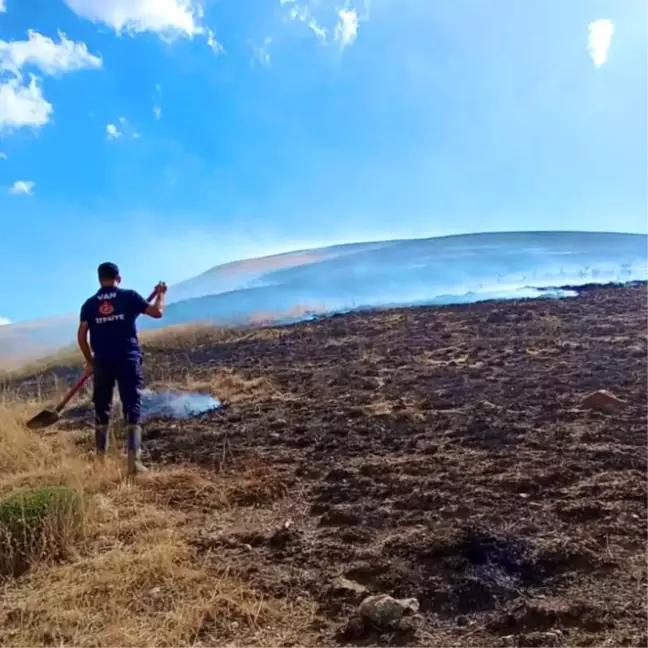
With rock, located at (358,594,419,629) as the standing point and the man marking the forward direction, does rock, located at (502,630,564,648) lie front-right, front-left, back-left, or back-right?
back-right

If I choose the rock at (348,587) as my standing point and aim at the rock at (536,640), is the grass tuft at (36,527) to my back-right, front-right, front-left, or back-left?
back-right

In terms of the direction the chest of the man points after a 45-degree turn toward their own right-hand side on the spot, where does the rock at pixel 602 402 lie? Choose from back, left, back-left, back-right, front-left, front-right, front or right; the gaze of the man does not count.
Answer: front-right

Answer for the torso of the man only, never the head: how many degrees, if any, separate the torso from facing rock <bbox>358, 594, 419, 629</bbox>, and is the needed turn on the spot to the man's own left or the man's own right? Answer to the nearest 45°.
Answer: approximately 180°

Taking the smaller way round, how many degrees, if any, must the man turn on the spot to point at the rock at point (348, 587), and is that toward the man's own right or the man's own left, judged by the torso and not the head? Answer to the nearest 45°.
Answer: approximately 180°

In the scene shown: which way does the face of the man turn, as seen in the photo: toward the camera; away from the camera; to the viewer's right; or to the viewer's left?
away from the camera

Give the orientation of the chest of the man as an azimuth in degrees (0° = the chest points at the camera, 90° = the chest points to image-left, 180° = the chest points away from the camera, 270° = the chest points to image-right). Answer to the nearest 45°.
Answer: approximately 180°

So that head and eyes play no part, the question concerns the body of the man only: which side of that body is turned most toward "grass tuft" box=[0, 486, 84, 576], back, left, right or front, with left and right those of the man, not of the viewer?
back

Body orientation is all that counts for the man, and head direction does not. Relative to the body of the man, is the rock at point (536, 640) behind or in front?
behind
